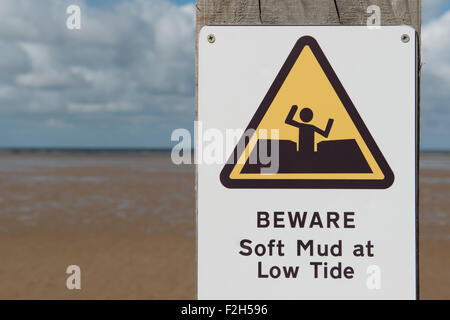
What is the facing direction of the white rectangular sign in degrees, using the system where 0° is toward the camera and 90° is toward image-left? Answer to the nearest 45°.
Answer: approximately 0°
